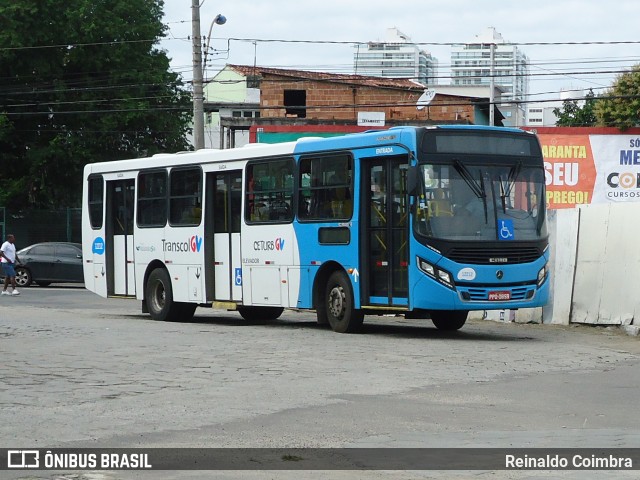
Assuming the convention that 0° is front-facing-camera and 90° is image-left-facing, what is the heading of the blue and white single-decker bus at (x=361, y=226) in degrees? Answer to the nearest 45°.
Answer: approximately 315°

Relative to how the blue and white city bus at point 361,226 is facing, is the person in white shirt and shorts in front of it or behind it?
behind

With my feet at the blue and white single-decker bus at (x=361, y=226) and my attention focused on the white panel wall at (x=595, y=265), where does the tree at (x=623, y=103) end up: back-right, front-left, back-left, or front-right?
front-left

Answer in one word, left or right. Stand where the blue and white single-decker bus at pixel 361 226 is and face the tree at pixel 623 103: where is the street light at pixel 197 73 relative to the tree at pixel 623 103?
left
